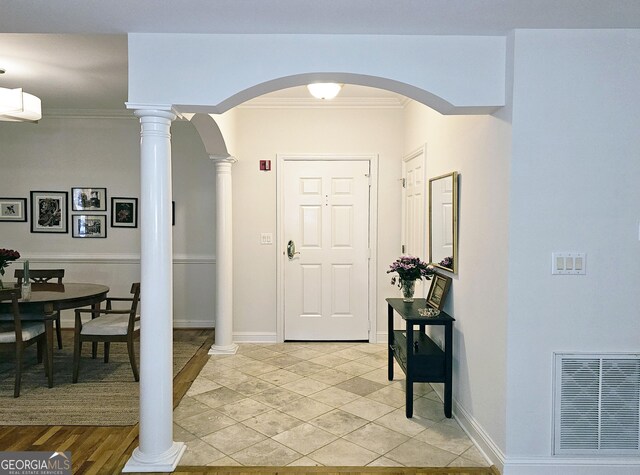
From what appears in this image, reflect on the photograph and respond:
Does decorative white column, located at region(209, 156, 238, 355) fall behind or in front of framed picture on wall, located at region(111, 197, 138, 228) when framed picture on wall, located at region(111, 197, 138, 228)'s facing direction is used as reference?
in front

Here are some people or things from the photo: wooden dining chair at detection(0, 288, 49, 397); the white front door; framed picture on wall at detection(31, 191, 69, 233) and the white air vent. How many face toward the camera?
3

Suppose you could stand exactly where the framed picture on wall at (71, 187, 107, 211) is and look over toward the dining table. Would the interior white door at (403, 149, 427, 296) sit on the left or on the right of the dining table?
left

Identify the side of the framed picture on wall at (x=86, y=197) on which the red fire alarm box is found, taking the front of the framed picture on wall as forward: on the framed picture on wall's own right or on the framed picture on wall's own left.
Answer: on the framed picture on wall's own left

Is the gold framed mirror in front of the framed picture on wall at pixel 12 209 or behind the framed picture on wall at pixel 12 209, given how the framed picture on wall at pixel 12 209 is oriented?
in front

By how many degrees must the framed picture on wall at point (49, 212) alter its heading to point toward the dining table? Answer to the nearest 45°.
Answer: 0° — it already faces it

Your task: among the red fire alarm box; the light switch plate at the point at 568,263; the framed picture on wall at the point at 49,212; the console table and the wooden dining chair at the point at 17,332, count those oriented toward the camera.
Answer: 3

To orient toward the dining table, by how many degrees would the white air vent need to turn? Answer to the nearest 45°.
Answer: approximately 90° to its right

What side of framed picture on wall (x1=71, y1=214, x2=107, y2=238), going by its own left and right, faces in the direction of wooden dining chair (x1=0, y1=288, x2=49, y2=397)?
front

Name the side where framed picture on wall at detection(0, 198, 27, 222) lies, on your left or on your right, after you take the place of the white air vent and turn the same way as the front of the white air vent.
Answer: on your right

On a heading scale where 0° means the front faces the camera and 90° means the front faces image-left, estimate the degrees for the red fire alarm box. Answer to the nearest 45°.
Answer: approximately 0°

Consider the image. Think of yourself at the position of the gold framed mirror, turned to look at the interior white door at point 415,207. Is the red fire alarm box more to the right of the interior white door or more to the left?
left
